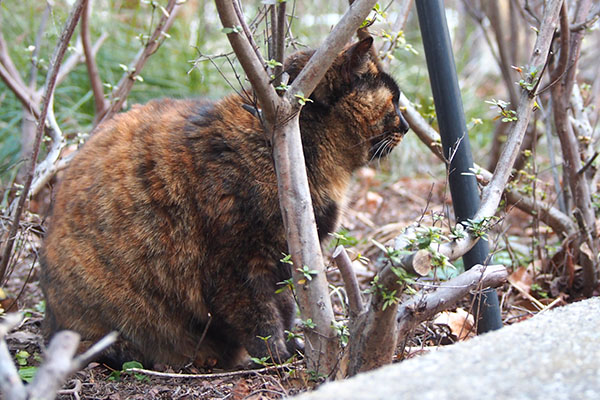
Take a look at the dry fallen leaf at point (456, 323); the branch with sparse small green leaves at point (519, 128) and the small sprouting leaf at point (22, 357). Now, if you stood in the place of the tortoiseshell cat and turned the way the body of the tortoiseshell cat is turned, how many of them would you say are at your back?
1

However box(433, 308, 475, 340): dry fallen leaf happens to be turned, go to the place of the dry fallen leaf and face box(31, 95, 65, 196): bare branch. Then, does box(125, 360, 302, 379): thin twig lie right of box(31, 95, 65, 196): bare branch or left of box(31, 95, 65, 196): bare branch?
left

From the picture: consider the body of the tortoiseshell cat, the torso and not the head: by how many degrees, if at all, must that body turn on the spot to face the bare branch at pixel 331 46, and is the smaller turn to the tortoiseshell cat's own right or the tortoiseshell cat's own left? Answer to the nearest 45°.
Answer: approximately 45° to the tortoiseshell cat's own right

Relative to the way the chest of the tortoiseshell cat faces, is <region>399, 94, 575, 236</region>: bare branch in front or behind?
in front

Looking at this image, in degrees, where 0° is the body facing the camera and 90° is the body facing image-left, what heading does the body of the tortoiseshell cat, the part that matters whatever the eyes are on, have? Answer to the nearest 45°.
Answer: approximately 270°

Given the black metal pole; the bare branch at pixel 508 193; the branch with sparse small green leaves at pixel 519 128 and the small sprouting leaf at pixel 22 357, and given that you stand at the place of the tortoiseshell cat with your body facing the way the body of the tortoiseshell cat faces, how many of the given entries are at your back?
1

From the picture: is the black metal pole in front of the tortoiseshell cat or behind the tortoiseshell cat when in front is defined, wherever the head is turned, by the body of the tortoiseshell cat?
in front

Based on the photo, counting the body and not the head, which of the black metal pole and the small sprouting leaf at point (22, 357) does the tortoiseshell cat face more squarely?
the black metal pole

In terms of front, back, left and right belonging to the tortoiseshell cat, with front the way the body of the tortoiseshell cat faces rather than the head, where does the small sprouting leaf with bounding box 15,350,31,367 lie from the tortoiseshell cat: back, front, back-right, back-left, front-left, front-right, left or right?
back

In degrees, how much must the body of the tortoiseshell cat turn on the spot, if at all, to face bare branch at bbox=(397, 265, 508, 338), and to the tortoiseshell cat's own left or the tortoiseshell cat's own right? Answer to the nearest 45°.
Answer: approximately 45° to the tortoiseshell cat's own right

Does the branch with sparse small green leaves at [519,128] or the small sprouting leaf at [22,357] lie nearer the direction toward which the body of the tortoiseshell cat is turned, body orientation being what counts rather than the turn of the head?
the branch with sparse small green leaves
